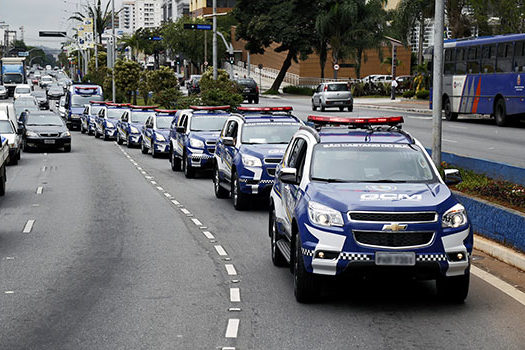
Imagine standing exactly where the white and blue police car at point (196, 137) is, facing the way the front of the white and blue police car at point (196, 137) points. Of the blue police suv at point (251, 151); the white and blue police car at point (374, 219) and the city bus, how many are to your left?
1

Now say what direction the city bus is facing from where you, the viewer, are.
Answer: facing away from the viewer and to the left of the viewer

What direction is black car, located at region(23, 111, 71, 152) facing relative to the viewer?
toward the camera

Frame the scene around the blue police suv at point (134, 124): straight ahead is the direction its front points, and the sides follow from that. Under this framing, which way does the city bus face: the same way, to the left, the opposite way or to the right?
the opposite way

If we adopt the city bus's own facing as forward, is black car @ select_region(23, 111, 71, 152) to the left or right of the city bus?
on its left

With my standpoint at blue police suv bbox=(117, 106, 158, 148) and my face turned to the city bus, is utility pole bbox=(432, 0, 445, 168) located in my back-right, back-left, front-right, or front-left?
front-right

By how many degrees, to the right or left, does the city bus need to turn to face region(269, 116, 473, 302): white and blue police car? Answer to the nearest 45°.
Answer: approximately 135° to its left

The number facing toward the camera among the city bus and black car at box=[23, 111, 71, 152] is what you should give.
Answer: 1

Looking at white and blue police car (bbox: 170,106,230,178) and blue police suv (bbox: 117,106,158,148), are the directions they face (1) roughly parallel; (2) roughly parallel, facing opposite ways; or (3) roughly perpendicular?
roughly parallel

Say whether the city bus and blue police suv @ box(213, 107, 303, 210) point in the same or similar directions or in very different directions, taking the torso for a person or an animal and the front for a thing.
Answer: very different directions

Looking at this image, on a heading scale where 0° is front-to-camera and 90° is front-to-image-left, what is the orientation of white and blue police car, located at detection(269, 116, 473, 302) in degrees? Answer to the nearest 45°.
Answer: approximately 315°

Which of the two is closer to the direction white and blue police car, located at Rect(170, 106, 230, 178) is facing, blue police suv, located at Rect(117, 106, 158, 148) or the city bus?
the city bus

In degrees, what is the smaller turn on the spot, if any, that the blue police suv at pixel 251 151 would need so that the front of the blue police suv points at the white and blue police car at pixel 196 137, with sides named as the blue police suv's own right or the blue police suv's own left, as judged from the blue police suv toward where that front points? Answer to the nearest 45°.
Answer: approximately 135° to the blue police suv's own left

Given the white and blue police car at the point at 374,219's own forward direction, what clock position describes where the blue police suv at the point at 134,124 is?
The blue police suv is roughly at 7 o'clock from the white and blue police car.

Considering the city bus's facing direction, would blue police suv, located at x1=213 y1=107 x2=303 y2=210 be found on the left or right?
on its left

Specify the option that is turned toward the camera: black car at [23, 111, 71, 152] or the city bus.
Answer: the black car
